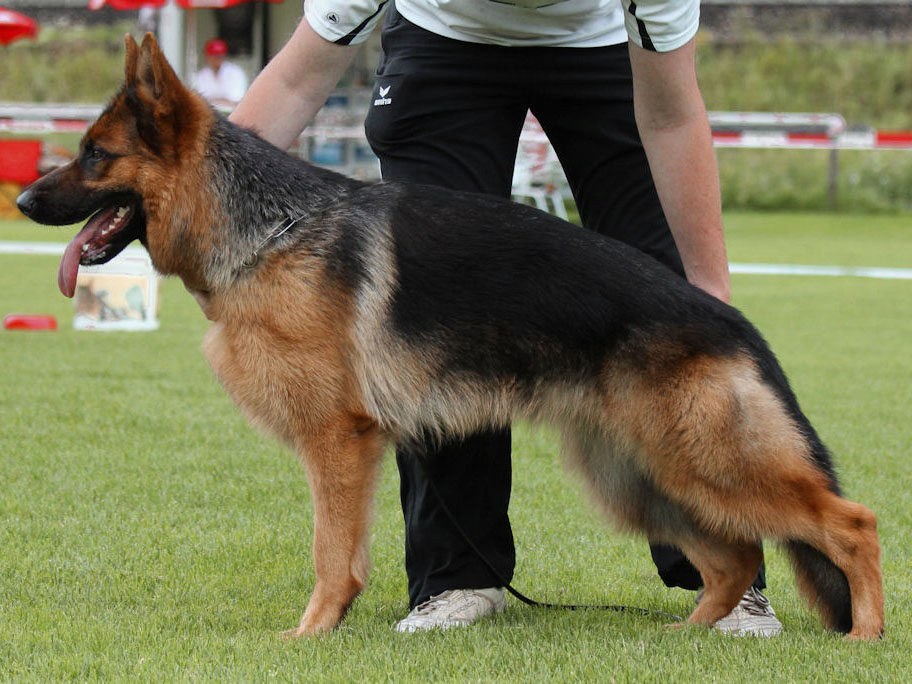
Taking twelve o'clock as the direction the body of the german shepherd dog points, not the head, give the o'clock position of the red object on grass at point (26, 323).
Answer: The red object on grass is roughly at 2 o'clock from the german shepherd dog.

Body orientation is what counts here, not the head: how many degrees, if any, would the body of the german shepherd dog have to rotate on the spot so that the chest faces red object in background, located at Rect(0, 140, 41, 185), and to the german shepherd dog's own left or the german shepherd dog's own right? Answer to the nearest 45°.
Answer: approximately 45° to the german shepherd dog's own right

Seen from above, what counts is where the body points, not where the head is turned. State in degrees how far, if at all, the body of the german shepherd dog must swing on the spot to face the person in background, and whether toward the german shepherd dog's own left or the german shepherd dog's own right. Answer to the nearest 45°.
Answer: approximately 90° to the german shepherd dog's own right

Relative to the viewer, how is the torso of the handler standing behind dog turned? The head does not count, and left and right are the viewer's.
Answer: facing the viewer

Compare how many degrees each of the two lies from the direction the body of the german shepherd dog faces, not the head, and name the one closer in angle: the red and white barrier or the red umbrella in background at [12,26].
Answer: the red umbrella in background

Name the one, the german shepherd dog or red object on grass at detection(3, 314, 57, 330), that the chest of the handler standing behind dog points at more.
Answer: the german shepherd dog

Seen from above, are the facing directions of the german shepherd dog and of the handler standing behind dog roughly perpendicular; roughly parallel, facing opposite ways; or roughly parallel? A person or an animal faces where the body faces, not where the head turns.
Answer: roughly perpendicular

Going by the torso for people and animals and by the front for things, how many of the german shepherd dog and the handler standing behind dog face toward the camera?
1

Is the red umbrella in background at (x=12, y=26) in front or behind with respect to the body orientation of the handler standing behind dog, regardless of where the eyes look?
behind

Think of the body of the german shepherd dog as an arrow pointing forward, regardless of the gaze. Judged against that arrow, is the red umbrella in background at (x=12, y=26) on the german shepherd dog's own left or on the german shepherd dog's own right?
on the german shepherd dog's own right

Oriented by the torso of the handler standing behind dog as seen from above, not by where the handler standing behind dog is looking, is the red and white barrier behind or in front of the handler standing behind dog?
behind

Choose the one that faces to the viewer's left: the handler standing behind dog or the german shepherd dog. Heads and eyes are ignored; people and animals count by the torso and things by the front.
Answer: the german shepherd dog

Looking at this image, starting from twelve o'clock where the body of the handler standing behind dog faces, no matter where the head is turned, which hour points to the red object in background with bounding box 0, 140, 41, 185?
The red object in background is roughly at 5 o'clock from the handler standing behind dog.

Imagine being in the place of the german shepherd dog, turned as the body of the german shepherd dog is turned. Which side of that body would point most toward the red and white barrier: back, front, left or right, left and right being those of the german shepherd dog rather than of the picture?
right

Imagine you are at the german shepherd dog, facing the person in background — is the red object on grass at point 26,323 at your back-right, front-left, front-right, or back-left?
front-left

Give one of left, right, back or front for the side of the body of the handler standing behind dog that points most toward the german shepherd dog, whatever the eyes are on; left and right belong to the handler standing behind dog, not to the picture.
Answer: front

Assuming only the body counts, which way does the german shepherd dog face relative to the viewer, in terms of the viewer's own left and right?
facing to the left of the viewer

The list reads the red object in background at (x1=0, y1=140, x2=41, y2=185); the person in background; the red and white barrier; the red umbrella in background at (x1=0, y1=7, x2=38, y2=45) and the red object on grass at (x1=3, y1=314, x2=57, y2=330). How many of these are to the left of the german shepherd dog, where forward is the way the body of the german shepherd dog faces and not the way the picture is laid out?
0
